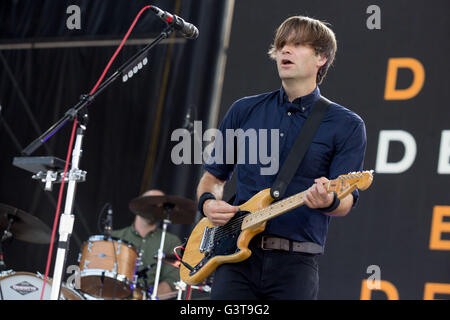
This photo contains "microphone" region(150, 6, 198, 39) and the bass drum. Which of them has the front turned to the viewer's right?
the microphone

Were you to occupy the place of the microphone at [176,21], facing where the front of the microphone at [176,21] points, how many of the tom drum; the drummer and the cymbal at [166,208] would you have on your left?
3

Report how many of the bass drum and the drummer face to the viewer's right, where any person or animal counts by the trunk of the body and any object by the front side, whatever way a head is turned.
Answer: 0

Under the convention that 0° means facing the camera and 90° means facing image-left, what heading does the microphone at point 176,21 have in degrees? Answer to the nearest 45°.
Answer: approximately 270°

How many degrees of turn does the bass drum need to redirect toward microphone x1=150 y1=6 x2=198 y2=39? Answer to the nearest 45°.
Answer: approximately 45° to its left

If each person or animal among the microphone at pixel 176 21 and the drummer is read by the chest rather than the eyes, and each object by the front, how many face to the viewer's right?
1

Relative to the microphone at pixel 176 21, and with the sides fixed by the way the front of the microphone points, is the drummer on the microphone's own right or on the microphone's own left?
on the microphone's own left

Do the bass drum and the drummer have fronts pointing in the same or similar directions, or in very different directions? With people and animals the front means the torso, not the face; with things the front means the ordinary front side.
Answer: same or similar directions

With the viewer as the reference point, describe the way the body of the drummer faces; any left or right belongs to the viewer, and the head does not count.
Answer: facing the viewer and to the left of the viewer

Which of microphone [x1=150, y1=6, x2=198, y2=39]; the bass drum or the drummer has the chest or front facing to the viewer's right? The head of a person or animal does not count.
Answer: the microphone

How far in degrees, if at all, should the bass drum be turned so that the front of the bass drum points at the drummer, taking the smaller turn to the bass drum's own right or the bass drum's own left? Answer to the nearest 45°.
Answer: approximately 180°

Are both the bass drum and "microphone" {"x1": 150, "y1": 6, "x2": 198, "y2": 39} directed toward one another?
no

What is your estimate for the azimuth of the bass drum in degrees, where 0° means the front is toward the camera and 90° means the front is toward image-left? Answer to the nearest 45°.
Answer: approximately 45°

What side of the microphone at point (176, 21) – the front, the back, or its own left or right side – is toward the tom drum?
left

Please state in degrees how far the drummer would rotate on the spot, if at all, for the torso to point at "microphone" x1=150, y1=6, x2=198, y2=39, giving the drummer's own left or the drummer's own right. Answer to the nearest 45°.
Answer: approximately 45° to the drummer's own left

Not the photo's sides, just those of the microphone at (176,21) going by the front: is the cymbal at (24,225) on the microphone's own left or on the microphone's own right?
on the microphone's own left
